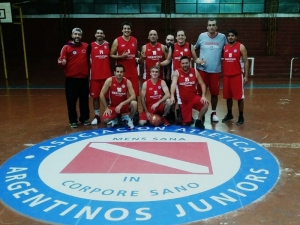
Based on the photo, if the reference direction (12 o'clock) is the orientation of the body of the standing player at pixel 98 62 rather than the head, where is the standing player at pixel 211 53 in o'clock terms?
the standing player at pixel 211 53 is roughly at 9 o'clock from the standing player at pixel 98 62.

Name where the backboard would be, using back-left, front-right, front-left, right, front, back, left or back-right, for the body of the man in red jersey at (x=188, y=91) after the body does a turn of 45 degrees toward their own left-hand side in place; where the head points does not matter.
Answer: back

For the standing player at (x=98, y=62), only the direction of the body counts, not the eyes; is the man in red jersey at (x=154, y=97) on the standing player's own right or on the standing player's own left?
on the standing player's own left

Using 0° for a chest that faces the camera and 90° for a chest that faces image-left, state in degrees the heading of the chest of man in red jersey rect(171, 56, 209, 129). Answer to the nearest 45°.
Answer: approximately 0°

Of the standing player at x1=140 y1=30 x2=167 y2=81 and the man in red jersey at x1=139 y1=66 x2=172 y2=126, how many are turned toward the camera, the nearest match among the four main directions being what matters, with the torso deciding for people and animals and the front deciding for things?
2

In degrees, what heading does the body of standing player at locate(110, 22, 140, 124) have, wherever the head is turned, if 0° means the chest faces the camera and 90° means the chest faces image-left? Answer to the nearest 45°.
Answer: approximately 0°
